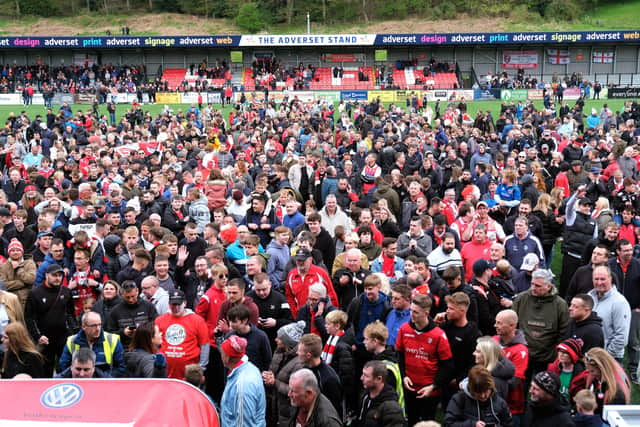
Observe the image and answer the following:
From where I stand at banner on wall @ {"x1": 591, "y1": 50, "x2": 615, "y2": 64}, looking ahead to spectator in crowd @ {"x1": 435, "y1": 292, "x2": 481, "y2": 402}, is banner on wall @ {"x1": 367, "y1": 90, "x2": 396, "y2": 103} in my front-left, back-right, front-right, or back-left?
front-right

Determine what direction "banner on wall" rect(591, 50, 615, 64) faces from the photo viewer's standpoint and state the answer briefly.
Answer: facing the viewer

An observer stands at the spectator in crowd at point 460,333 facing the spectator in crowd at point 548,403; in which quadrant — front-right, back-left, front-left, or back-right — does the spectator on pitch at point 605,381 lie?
front-left

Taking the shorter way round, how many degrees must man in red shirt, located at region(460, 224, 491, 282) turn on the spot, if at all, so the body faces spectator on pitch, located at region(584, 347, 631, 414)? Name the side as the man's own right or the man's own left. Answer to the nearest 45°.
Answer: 0° — they already face them

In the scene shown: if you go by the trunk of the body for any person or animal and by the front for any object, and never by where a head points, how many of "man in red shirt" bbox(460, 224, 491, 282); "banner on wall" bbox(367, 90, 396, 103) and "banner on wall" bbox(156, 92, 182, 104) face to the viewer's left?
0

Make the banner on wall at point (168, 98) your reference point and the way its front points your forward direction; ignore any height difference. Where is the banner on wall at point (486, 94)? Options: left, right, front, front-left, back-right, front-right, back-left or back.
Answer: left

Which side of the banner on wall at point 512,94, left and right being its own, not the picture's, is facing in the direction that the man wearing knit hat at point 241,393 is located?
front

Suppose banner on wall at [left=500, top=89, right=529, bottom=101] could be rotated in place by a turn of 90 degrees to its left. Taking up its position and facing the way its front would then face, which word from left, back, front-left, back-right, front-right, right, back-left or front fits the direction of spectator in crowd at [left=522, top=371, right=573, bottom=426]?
right

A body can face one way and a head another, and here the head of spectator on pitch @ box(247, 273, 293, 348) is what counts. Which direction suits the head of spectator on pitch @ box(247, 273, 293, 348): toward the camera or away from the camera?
toward the camera
